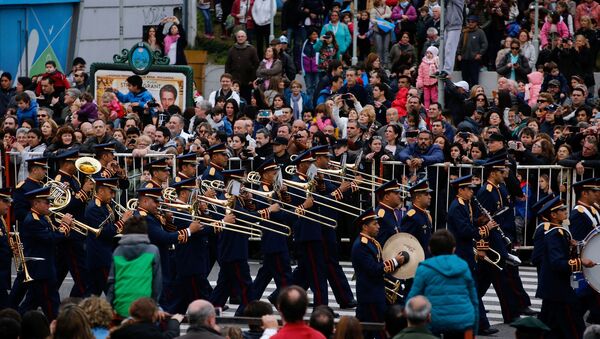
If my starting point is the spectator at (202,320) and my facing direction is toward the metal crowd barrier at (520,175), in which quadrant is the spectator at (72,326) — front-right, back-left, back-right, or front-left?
back-left

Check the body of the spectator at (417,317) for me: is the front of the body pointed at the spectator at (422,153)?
yes

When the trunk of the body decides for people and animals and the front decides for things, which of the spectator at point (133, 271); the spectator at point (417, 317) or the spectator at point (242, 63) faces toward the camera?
the spectator at point (242, 63)

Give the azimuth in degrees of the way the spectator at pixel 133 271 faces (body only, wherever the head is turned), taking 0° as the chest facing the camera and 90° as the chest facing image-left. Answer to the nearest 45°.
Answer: approximately 180°

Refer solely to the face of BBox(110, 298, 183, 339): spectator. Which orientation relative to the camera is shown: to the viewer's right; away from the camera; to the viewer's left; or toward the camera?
away from the camera

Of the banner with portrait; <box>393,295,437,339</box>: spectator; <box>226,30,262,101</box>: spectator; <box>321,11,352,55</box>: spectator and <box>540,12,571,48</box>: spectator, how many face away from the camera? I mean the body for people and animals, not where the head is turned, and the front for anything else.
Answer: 1

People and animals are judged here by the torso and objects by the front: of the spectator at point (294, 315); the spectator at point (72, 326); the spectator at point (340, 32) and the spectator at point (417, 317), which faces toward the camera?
the spectator at point (340, 32)

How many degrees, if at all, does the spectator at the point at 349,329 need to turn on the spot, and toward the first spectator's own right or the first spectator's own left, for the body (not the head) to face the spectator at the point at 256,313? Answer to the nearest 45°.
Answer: approximately 45° to the first spectator's own left

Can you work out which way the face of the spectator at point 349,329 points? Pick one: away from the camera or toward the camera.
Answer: away from the camera

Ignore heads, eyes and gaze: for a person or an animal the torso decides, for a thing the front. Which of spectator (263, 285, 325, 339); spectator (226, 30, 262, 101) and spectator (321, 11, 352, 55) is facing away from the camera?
spectator (263, 285, 325, 339)

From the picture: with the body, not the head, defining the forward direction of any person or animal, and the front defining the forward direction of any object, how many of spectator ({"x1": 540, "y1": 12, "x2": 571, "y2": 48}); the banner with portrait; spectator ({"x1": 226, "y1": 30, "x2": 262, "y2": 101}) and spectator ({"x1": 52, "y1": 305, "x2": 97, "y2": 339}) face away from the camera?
1

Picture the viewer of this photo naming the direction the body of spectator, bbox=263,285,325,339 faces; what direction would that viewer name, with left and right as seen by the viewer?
facing away from the viewer

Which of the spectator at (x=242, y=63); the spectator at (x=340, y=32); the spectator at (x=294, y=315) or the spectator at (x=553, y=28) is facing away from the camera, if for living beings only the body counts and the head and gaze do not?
the spectator at (x=294, y=315)

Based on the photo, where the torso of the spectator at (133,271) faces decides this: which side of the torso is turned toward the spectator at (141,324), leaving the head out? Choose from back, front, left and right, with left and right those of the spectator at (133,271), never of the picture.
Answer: back

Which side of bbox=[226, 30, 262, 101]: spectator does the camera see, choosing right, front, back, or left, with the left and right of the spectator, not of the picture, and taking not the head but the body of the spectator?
front

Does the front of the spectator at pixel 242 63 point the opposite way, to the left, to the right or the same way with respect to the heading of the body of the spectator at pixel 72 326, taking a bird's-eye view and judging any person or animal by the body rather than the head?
the opposite way

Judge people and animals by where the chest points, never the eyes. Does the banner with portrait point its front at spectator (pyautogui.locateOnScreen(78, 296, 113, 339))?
yes
